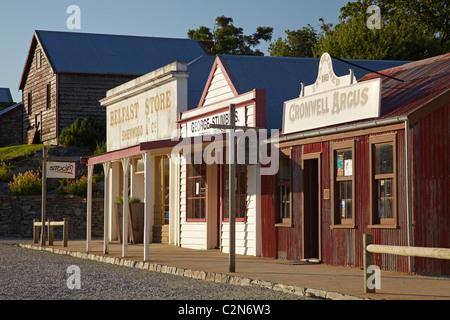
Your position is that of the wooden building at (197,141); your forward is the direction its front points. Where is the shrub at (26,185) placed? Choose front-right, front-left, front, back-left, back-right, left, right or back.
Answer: right

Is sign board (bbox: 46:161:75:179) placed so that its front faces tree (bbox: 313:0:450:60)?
no

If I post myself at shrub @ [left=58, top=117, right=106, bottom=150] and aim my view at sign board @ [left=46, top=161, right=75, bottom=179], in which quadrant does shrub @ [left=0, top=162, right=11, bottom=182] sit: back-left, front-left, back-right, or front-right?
front-right

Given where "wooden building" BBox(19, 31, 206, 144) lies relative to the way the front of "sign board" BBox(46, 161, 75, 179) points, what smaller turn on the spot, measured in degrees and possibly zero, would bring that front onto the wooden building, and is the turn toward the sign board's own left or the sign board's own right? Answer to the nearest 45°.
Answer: approximately 180°

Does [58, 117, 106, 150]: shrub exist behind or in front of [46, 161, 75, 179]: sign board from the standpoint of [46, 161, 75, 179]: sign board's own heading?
behind

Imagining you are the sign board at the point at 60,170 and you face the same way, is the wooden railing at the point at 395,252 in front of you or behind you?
in front

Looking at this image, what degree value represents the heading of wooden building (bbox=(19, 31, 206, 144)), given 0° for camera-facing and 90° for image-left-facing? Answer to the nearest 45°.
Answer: approximately 45°

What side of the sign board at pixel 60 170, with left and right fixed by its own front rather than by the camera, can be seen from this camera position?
front

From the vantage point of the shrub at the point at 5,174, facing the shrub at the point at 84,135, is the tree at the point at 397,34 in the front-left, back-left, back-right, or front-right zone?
front-right

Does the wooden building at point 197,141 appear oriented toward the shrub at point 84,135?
no

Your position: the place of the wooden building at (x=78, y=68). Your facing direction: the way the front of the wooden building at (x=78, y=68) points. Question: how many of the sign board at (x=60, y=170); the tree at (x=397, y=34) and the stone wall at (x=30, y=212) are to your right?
0

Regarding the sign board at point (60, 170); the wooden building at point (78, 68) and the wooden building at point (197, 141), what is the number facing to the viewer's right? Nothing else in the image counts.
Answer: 0

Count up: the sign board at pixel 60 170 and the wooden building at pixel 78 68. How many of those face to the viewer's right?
0

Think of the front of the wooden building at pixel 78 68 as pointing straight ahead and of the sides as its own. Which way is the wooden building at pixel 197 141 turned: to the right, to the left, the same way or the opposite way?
the same way

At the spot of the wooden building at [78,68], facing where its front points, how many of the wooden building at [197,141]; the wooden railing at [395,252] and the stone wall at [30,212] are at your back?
0

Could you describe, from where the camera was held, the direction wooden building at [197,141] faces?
facing the viewer and to the left of the viewer
